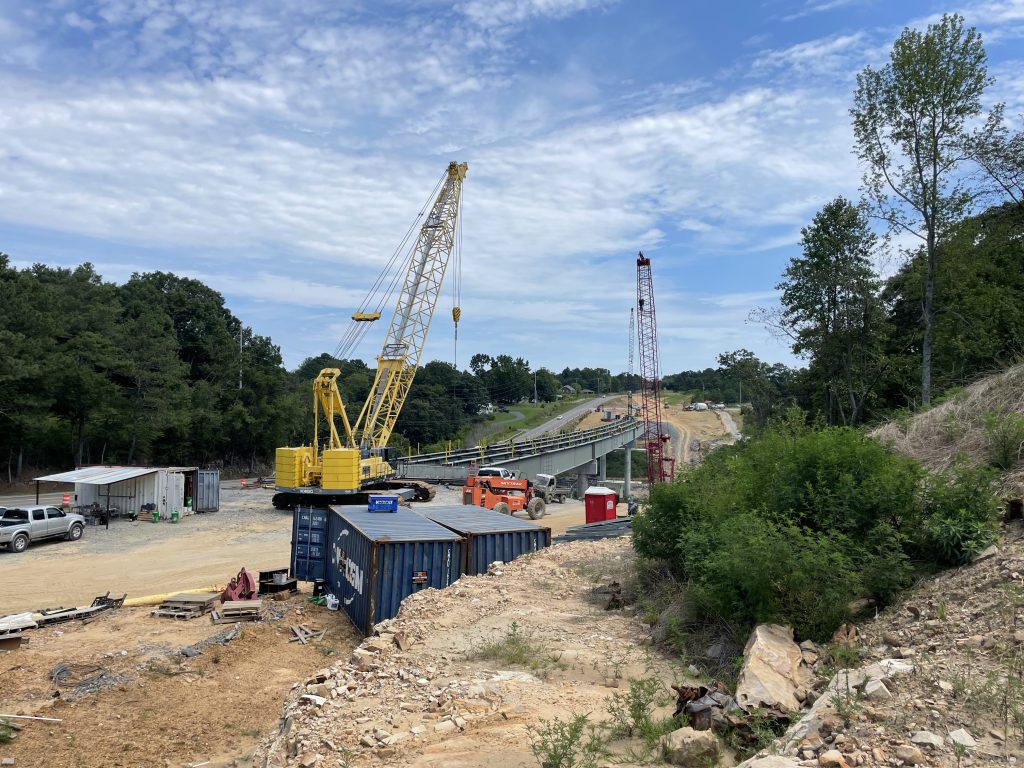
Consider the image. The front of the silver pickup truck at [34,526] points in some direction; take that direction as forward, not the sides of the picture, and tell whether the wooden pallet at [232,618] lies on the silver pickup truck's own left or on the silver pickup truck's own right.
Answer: on the silver pickup truck's own right

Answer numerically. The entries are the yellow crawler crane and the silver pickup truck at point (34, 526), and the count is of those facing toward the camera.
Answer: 0

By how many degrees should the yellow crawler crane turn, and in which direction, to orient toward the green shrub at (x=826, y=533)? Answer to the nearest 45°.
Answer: approximately 135° to its right

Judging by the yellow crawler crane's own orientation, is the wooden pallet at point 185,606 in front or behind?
behind

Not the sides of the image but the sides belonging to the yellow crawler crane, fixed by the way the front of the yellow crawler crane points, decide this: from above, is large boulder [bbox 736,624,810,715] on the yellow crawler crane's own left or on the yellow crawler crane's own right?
on the yellow crawler crane's own right

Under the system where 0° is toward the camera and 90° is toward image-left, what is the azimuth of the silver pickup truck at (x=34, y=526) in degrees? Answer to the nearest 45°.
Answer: approximately 225°

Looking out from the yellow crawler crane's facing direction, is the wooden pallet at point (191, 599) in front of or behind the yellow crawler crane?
behind

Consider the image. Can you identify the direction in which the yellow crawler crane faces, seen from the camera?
facing away from the viewer and to the right of the viewer

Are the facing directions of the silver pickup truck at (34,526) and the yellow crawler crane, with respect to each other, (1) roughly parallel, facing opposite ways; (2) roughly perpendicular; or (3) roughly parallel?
roughly parallel

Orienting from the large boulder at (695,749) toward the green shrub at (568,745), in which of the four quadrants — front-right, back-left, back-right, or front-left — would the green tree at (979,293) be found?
back-right

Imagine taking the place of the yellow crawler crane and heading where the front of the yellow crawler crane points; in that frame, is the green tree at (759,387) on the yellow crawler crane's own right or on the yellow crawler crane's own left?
on the yellow crawler crane's own right
